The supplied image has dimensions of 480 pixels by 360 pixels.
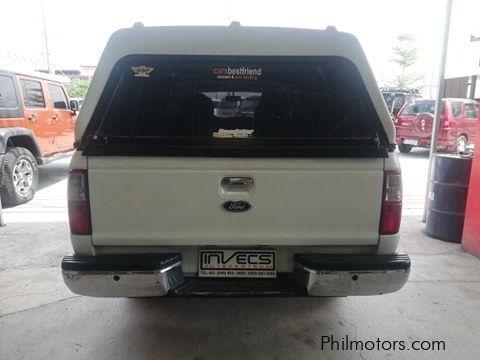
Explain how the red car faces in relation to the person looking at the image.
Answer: facing away from the viewer and to the right of the viewer

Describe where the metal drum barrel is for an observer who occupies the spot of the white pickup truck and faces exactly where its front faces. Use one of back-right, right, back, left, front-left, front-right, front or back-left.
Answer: front-right

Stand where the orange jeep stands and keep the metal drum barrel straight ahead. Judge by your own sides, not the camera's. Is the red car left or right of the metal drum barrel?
left

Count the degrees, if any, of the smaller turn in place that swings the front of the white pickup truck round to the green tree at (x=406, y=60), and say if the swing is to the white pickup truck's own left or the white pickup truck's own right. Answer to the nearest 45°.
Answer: approximately 45° to the white pickup truck's own right

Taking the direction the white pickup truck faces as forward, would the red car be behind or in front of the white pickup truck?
in front

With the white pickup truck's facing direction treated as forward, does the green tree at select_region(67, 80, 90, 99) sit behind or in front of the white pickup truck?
in front

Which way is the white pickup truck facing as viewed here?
away from the camera

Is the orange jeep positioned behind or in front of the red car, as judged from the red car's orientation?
behind
